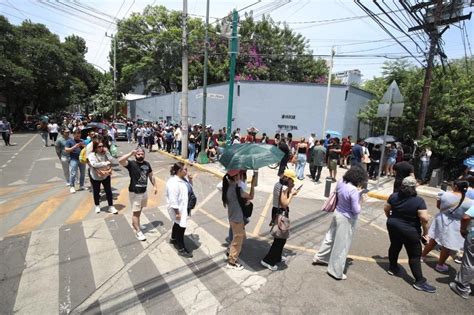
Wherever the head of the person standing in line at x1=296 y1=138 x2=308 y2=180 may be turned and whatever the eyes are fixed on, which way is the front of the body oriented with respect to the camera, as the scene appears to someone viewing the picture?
away from the camera

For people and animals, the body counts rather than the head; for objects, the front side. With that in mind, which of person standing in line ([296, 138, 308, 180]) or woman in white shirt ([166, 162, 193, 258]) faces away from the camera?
the person standing in line

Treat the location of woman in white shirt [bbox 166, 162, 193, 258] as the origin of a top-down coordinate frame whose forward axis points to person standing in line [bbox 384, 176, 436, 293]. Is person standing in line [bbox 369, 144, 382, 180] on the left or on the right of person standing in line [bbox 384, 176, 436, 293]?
left

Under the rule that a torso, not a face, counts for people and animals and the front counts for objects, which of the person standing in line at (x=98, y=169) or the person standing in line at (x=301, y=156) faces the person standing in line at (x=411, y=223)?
the person standing in line at (x=98, y=169)

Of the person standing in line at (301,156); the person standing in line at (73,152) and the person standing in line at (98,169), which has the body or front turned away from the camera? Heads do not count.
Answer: the person standing in line at (301,156)

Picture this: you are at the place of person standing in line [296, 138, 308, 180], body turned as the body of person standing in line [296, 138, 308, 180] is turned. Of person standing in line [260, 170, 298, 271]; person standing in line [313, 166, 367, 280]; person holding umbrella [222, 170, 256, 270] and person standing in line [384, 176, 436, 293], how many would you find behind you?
4

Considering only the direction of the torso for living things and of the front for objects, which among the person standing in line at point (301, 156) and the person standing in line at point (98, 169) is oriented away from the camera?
the person standing in line at point (301, 156)

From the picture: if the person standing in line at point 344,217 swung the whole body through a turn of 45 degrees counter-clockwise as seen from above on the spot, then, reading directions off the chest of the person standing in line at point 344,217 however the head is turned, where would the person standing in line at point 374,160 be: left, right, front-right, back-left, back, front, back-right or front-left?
front

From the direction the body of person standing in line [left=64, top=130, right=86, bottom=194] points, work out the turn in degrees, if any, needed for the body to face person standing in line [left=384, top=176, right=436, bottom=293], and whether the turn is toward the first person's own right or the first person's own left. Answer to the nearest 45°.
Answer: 0° — they already face them
